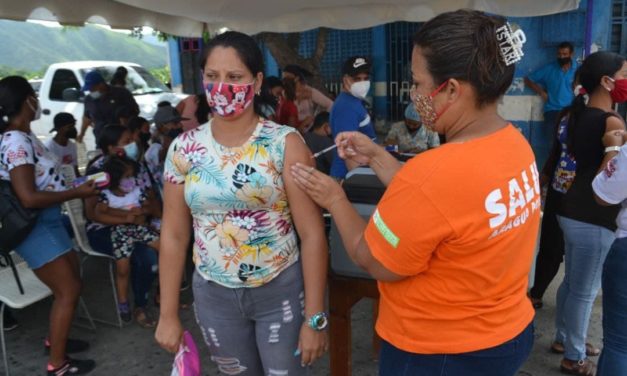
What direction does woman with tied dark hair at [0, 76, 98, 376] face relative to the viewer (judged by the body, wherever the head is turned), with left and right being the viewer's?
facing to the right of the viewer

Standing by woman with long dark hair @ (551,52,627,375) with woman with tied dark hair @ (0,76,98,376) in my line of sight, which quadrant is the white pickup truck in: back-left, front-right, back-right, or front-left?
front-right

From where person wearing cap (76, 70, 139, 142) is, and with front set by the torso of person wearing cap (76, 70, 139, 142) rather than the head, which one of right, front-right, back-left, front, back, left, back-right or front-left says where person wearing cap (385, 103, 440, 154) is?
left

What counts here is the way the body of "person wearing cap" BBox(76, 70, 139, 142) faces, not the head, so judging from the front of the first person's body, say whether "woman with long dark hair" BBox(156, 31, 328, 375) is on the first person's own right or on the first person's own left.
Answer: on the first person's own left

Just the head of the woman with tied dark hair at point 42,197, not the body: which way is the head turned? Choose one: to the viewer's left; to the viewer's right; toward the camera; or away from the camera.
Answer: to the viewer's right

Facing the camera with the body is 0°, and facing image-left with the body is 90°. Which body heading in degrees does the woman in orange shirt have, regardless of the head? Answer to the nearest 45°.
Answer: approximately 135°

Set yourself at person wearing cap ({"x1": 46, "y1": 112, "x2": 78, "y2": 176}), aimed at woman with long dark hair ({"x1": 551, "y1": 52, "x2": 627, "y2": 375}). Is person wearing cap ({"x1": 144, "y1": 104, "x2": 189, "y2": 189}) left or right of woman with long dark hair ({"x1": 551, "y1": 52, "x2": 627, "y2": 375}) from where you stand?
left

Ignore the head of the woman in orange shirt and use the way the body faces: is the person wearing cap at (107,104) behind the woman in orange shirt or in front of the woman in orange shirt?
in front

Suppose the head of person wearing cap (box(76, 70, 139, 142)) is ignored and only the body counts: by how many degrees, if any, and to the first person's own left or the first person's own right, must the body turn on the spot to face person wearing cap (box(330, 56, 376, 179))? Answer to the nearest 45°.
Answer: approximately 90° to the first person's own left

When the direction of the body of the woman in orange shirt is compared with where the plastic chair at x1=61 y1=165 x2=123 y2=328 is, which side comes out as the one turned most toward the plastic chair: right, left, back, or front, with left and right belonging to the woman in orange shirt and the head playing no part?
front

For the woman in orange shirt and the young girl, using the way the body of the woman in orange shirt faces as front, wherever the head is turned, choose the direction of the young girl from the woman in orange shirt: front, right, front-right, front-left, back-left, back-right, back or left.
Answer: front

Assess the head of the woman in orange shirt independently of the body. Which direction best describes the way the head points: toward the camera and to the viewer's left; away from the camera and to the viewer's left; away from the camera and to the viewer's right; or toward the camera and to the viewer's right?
away from the camera and to the viewer's left
